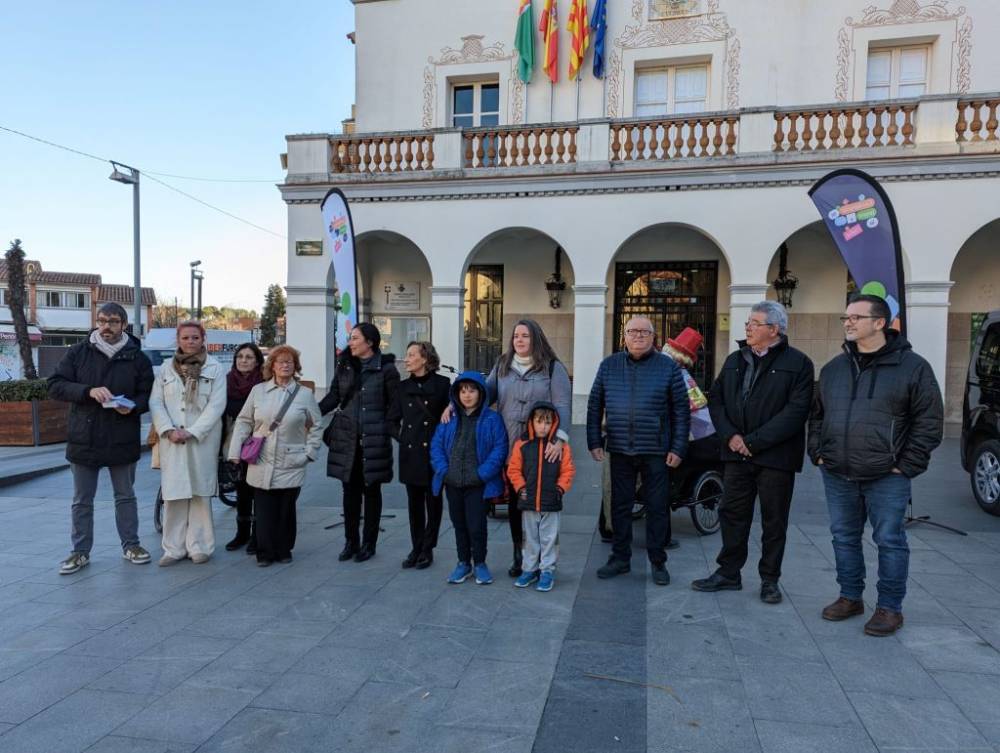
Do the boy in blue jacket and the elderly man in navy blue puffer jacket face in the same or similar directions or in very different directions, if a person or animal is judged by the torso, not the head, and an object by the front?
same or similar directions

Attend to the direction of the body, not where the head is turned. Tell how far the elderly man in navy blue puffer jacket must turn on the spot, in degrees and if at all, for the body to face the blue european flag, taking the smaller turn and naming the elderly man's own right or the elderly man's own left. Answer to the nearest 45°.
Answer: approximately 180°

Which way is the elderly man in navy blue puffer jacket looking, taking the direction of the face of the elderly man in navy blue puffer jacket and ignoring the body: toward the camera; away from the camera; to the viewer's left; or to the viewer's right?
toward the camera

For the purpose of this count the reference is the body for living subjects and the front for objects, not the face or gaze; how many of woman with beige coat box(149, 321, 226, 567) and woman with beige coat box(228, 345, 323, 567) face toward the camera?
2

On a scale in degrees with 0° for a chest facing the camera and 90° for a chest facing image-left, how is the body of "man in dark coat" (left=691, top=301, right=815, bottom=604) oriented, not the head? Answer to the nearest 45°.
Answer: approximately 45°

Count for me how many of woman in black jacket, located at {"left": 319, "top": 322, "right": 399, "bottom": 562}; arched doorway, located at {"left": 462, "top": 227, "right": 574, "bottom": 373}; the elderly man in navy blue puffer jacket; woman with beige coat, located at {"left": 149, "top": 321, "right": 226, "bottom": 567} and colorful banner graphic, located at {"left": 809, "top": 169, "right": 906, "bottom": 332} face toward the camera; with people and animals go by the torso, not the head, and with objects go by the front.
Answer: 5

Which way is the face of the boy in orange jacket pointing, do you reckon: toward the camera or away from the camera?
toward the camera

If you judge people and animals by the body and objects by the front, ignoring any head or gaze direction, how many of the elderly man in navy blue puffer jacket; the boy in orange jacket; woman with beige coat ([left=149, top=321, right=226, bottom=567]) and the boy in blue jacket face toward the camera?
4

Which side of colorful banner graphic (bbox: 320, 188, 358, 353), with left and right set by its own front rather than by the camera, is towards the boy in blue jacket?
front

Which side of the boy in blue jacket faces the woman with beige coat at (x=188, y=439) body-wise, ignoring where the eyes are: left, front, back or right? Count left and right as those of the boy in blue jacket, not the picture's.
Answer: right

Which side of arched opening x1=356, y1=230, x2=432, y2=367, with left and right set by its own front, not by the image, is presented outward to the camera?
front

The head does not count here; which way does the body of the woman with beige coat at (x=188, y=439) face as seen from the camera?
toward the camera

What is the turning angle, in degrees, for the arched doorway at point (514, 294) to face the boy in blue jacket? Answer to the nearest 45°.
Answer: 0° — it already faces them

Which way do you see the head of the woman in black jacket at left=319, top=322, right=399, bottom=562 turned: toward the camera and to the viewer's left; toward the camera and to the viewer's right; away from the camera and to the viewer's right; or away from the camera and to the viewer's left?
toward the camera and to the viewer's left

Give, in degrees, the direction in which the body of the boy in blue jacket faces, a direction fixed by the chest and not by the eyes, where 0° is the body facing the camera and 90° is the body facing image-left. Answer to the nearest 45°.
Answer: approximately 0°

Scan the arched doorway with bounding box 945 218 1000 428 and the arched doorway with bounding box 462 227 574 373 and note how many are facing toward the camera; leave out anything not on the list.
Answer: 2
